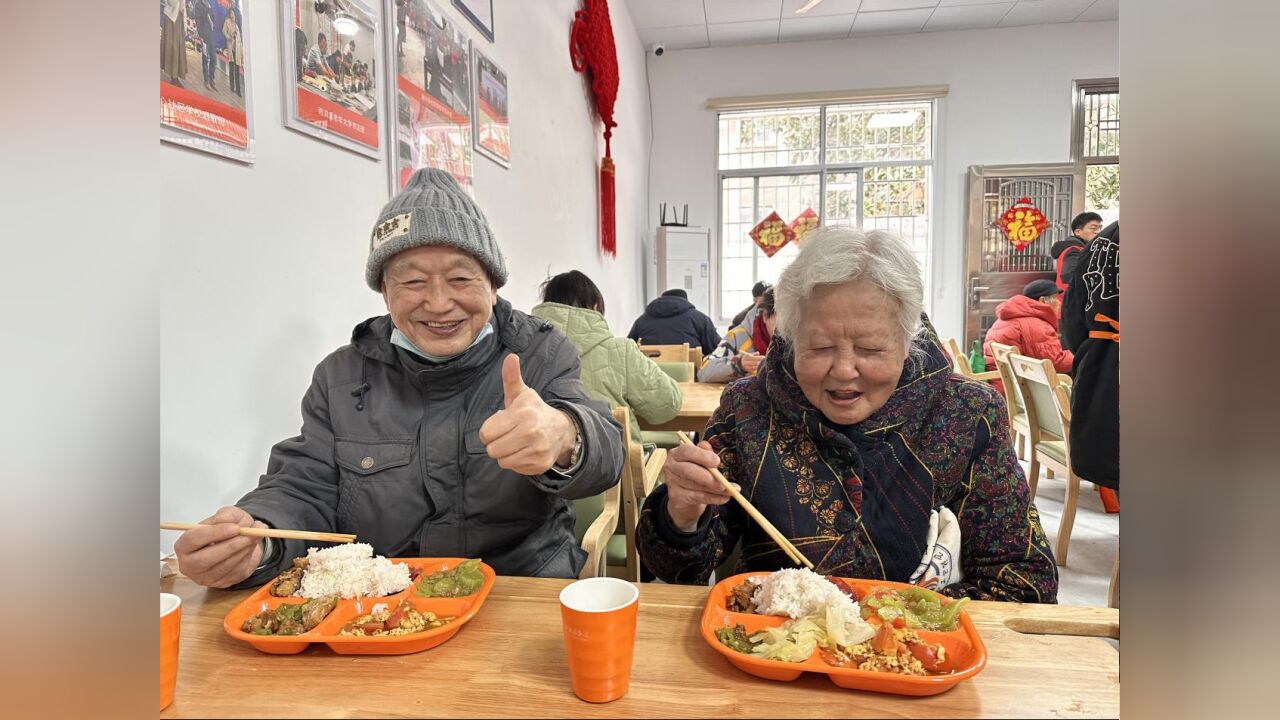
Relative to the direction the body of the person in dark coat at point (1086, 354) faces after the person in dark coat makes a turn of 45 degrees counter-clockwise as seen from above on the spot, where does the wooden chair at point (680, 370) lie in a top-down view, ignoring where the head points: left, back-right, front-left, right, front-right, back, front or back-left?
front

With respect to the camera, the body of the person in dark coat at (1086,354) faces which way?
away from the camera

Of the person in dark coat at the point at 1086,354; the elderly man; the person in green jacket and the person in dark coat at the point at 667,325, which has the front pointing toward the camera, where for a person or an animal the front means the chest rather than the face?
the elderly man

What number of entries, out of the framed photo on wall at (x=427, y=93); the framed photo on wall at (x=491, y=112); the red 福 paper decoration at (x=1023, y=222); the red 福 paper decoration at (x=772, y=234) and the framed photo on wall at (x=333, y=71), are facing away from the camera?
0

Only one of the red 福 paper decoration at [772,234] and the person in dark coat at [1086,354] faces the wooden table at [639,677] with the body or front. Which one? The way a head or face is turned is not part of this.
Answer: the red 福 paper decoration

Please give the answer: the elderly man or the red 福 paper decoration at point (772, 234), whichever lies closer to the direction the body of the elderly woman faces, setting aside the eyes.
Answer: the elderly man

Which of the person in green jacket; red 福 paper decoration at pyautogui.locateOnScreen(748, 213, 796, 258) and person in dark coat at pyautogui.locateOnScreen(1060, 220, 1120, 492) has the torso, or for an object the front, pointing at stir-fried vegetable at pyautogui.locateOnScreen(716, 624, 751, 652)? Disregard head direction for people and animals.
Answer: the red 福 paper decoration

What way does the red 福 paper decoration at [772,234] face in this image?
toward the camera

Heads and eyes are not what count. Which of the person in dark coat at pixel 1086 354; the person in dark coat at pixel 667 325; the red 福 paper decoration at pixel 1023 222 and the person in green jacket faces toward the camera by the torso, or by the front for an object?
the red 福 paper decoration

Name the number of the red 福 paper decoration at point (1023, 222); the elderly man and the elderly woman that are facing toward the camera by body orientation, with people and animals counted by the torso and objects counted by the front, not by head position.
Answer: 3

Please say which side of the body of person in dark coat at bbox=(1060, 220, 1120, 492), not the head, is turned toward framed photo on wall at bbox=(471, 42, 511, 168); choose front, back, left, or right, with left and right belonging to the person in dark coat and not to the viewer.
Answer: left

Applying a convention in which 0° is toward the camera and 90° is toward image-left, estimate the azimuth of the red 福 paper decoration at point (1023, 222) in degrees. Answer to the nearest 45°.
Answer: approximately 0°

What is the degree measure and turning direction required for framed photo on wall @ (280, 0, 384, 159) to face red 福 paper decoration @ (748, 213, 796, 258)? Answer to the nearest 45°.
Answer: approximately 90° to its left

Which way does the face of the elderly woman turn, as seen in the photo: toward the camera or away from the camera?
toward the camera

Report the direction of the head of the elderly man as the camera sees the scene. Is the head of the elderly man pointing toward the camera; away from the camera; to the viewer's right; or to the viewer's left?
toward the camera

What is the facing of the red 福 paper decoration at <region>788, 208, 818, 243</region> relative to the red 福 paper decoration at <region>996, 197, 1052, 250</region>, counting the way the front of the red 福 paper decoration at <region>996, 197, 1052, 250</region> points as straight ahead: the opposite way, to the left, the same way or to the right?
the same way

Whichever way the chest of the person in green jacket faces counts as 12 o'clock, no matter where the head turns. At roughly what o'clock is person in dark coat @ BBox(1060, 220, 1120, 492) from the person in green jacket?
The person in dark coat is roughly at 3 o'clock from the person in green jacket.

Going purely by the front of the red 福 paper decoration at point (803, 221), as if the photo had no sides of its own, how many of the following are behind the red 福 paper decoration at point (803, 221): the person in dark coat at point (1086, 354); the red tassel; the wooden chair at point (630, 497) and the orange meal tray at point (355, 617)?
0

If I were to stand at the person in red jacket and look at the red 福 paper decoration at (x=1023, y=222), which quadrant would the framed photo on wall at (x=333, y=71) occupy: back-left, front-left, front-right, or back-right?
back-left

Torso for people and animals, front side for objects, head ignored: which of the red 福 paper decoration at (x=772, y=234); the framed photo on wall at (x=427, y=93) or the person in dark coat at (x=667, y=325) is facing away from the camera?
the person in dark coat

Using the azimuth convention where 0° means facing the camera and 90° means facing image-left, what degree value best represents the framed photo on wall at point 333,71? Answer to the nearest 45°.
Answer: approximately 315°
